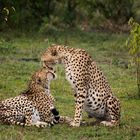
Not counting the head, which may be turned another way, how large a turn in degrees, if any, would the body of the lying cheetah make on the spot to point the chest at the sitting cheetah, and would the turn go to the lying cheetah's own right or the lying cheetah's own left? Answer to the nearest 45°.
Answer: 0° — it already faces it

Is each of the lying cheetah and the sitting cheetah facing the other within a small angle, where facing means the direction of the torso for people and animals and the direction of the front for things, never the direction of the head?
yes

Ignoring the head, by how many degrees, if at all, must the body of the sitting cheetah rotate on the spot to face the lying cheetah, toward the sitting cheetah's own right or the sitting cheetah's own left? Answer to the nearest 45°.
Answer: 0° — it already faces it

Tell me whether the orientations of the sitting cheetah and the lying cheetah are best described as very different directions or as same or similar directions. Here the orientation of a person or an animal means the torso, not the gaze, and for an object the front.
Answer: very different directions

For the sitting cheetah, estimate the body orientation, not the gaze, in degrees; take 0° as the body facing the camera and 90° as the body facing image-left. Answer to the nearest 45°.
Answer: approximately 90°

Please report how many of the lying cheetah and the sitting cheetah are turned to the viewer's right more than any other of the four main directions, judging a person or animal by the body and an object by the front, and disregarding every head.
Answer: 1

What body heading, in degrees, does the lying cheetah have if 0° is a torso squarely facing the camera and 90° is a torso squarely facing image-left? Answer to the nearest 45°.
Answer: approximately 270°
